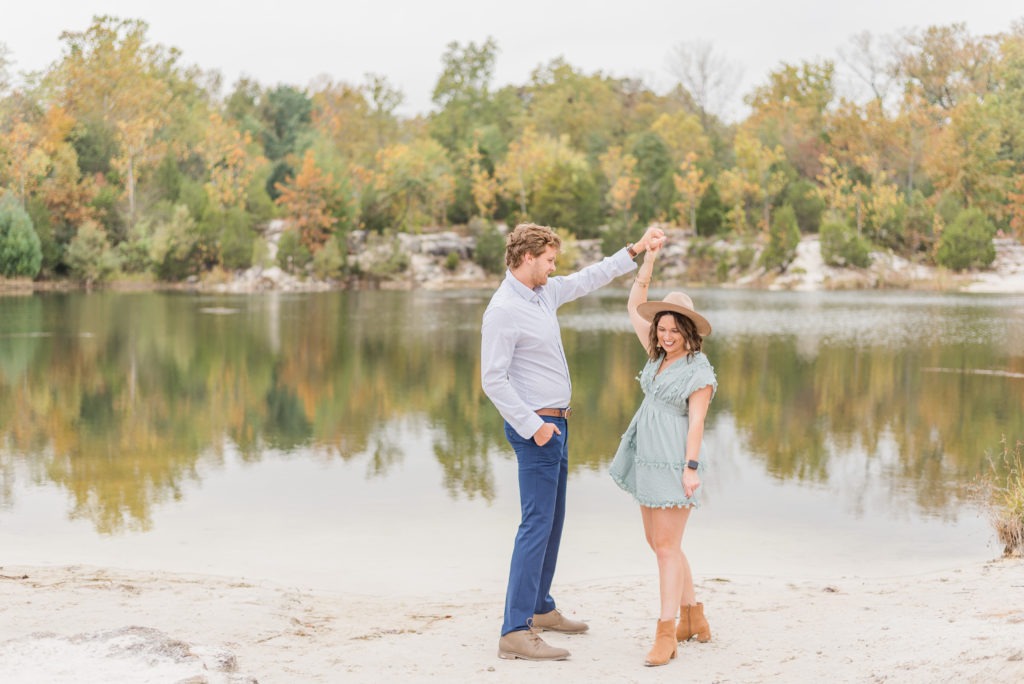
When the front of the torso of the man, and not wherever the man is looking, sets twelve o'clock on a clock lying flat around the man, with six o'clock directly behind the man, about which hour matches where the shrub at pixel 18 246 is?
The shrub is roughly at 8 o'clock from the man.

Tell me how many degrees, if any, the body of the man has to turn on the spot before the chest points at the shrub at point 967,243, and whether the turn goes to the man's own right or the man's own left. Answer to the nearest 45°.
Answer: approximately 90° to the man's own left

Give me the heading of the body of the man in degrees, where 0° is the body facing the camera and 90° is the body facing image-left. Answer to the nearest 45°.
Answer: approximately 270°

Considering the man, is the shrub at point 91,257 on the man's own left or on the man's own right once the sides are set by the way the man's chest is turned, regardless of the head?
on the man's own left

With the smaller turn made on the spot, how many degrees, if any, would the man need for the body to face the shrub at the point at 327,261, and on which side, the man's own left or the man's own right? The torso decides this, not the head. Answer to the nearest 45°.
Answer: approximately 90° to the man's own left

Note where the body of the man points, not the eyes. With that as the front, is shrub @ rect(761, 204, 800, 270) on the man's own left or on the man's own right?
on the man's own left

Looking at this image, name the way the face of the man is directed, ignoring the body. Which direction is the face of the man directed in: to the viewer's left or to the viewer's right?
to the viewer's right

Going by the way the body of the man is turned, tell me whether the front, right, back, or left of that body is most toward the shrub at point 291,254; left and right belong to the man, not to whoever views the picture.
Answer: left
